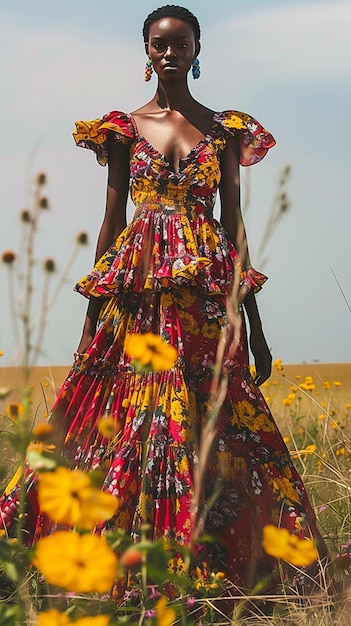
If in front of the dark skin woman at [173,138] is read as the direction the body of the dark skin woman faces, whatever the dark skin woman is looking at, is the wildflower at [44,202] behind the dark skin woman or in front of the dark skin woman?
in front

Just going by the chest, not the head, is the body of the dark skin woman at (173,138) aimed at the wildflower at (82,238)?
yes

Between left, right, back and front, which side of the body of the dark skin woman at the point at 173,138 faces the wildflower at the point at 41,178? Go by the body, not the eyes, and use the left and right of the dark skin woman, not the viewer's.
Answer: front

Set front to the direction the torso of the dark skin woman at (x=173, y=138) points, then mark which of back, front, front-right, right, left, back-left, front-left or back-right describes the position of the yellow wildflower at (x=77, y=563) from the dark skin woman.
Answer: front

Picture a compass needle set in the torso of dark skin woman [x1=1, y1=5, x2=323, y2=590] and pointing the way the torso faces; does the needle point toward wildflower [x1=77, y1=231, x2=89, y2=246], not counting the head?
yes

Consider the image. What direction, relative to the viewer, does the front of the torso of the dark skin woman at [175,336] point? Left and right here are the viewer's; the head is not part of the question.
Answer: facing the viewer

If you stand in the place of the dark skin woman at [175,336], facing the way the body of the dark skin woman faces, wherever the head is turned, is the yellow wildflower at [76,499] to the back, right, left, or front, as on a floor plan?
front

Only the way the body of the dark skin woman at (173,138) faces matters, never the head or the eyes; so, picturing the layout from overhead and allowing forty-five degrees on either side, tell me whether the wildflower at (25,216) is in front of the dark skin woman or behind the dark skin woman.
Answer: in front

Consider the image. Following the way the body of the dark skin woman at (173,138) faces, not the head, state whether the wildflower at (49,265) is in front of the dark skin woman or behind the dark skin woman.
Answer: in front

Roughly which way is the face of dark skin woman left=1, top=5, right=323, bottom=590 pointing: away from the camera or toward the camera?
toward the camera

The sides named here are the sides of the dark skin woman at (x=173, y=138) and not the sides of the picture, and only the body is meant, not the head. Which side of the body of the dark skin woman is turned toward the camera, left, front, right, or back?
front
